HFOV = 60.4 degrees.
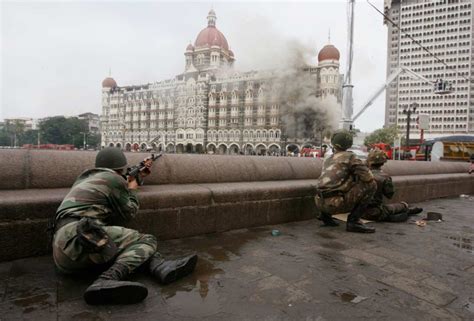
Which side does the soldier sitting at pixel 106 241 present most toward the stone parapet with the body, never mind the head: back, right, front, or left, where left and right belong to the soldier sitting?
front

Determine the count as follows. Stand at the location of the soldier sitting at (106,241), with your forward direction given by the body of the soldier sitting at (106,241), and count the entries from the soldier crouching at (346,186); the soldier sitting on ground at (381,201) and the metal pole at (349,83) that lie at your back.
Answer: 0

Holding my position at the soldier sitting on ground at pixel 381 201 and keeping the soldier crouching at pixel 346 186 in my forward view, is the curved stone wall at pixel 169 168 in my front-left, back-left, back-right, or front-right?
front-right

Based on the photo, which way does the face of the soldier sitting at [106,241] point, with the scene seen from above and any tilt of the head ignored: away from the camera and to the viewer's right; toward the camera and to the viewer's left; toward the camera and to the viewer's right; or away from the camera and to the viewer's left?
away from the camera and to the viewer's right

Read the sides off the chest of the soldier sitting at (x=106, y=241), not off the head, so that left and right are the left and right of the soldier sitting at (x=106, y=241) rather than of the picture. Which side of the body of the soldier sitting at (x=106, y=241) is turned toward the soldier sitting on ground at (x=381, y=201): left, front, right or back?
front

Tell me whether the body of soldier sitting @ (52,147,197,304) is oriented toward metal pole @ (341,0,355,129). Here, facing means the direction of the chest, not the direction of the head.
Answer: yes

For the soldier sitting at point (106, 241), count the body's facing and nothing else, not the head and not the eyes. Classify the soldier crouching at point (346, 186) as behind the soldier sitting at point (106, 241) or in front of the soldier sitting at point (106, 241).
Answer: in front

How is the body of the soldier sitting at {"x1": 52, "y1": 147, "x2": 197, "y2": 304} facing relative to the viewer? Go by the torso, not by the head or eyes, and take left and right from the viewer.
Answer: facing away from the viewer and to the right of the viewer
